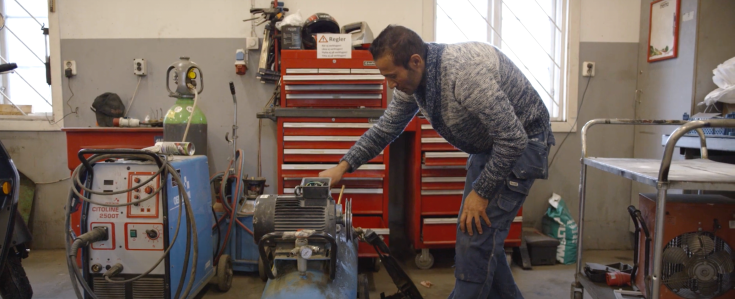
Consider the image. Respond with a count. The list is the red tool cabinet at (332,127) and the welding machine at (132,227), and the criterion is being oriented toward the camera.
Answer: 2

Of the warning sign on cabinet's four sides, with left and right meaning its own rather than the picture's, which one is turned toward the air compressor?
front

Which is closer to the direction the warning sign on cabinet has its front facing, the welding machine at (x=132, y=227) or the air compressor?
the air compressor

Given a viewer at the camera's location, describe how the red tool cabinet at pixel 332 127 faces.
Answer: facing the viewer

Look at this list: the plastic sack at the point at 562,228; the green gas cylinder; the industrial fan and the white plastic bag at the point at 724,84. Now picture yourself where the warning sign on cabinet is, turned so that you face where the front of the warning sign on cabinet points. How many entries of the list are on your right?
1

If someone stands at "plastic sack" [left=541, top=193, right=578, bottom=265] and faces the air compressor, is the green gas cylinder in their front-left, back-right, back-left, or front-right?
front-right

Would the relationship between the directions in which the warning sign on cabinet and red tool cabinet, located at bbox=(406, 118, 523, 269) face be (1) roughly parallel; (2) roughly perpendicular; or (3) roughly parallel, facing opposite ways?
roughly parallel

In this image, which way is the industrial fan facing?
toward the camera

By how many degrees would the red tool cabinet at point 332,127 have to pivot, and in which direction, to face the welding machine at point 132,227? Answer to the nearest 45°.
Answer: approximately 45° to its right

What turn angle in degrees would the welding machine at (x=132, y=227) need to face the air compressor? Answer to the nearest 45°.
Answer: approximately 45° to its left

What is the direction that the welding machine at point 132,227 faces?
toward the camera

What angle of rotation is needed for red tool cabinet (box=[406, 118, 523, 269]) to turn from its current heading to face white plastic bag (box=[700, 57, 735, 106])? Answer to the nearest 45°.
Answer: approximately 90° to its left

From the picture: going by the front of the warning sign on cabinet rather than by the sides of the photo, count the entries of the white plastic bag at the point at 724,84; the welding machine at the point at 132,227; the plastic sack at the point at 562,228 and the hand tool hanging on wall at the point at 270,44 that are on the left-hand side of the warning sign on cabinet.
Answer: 2

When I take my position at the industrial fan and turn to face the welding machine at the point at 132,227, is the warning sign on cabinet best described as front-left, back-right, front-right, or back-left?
front-right
